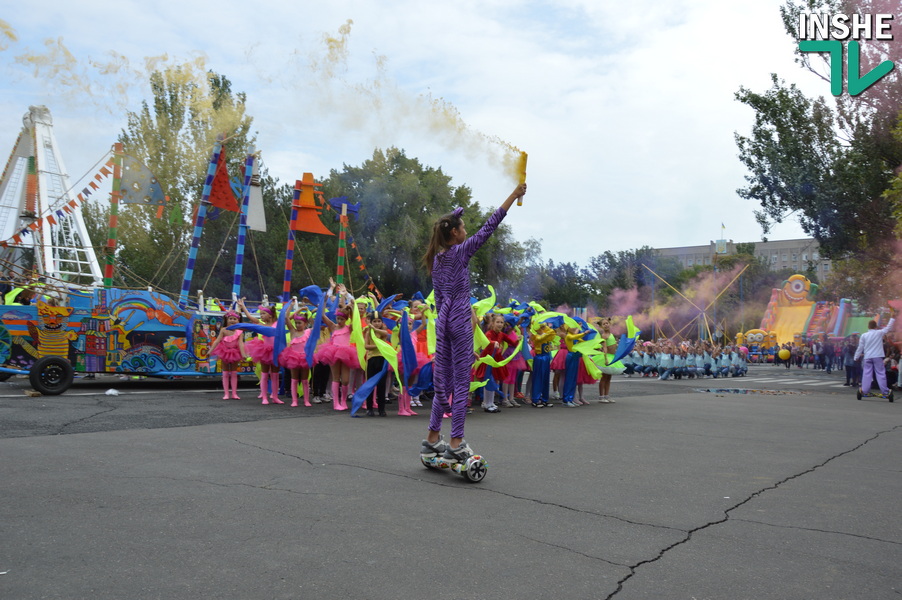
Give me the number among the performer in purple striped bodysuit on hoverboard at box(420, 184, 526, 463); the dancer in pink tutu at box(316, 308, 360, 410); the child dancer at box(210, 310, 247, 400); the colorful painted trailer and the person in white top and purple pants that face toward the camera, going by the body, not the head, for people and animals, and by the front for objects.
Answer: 2

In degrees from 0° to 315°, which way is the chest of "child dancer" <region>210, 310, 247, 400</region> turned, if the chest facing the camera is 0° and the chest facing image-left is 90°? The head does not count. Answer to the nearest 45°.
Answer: approximately 0°

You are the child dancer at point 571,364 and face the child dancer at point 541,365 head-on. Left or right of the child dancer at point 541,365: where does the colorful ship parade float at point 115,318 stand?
right

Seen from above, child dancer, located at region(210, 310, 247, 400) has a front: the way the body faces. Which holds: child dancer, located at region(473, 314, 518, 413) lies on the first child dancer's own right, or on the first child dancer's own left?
on the first child dancer's own left

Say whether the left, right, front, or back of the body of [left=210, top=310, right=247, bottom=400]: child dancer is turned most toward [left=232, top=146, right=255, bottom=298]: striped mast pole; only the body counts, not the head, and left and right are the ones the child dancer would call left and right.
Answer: back

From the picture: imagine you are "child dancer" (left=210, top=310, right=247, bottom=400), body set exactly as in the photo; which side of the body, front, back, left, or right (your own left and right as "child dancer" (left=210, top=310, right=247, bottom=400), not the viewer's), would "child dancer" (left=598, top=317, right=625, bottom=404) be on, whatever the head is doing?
left

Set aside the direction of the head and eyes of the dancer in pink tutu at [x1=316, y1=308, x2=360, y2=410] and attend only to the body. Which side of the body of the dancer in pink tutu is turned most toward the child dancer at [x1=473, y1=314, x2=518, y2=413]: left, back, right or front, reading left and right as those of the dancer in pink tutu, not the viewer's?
left
